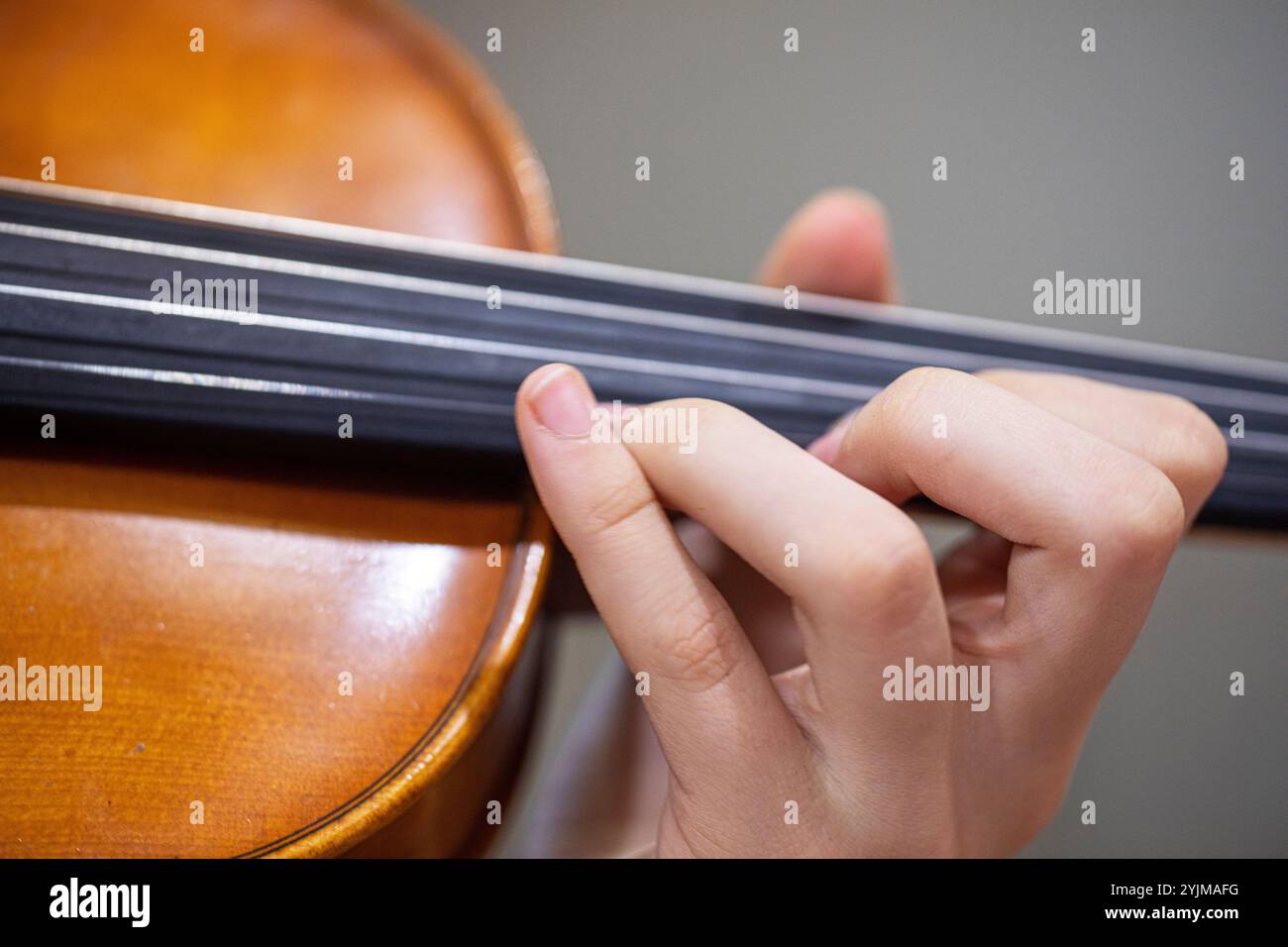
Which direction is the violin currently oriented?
toward the camera
